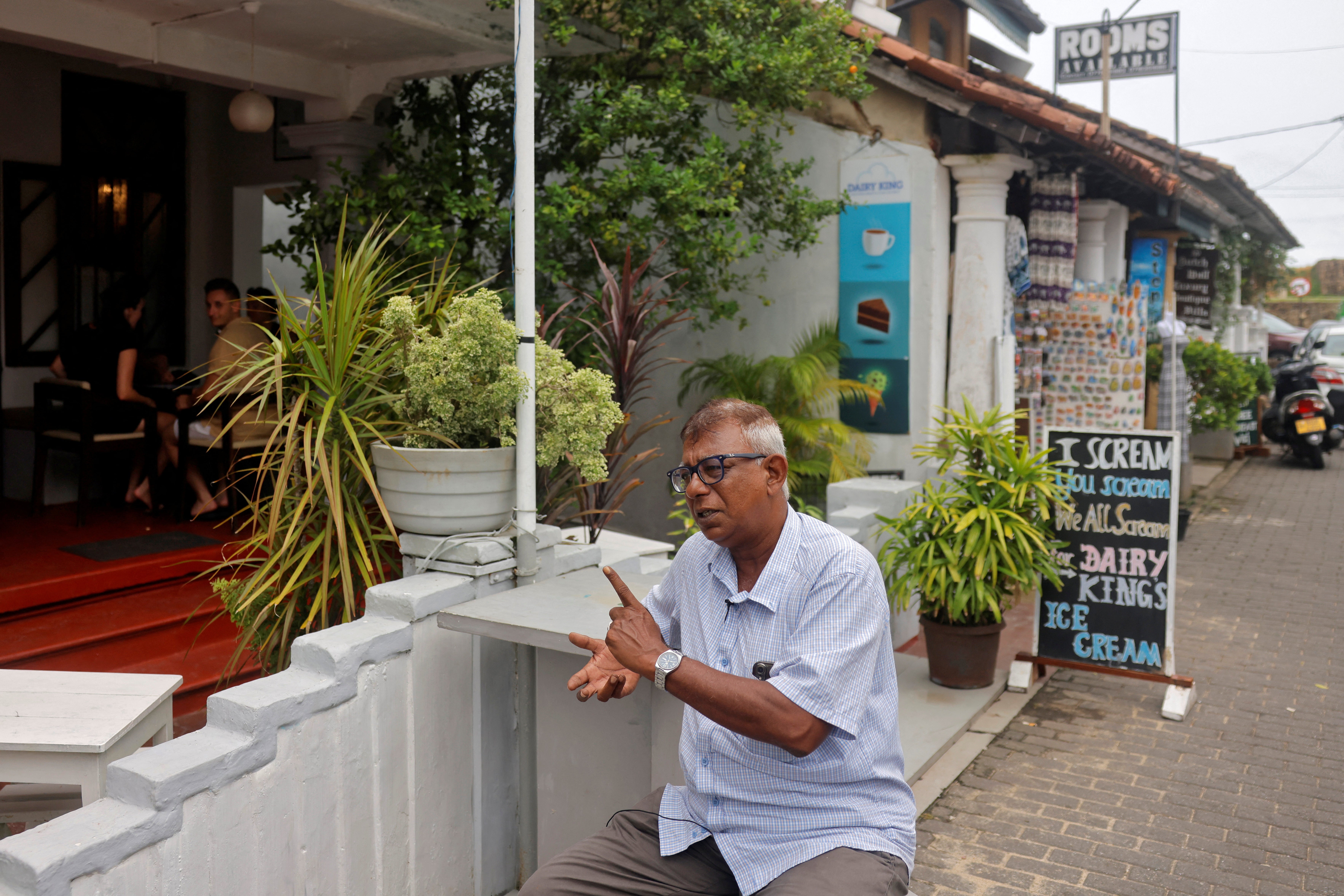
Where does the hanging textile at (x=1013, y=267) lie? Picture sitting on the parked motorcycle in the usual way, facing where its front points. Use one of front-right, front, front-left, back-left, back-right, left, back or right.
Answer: back

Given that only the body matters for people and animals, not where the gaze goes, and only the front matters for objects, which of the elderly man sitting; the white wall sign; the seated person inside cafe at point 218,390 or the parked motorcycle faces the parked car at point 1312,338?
the parked motorcycle

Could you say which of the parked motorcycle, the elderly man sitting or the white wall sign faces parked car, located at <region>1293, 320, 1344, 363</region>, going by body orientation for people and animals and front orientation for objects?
the parked motorcycle

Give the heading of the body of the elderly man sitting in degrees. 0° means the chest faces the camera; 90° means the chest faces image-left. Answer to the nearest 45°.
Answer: approximately 45°

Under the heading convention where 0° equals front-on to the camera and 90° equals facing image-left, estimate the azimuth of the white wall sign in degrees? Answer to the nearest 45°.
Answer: approximately 0°

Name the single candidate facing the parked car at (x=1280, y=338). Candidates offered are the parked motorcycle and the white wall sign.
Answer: the parked motorcycle

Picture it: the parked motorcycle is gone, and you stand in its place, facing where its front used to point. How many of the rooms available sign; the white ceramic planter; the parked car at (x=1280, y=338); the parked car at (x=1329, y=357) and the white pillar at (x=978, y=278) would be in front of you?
2

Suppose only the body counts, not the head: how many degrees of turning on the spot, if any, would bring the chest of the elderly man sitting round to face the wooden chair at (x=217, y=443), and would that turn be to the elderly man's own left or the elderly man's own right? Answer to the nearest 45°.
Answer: approximately 90° to the elderly man's own right

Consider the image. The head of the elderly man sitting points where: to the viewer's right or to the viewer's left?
to the viewer's left

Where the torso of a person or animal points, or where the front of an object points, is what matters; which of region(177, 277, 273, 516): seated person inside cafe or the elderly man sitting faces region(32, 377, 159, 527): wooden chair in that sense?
the seated person inside cafe
